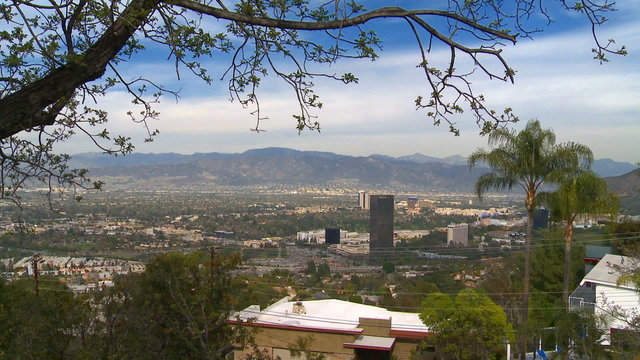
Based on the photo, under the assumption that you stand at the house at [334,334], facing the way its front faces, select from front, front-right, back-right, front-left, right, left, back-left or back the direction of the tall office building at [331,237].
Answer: back

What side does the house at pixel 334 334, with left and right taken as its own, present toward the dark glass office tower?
back

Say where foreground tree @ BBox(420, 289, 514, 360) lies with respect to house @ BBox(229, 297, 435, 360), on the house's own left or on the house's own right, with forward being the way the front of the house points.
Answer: on the house's own left

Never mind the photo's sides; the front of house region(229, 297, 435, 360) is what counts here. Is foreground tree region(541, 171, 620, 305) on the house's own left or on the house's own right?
on the house's own left

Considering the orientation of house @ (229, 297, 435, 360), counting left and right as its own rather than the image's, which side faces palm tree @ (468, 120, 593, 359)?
left

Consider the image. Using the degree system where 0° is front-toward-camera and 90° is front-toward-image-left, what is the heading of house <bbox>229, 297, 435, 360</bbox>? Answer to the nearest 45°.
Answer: approximately 0°

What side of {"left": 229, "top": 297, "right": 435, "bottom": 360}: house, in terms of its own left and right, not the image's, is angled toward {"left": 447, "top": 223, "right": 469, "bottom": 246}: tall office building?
back
